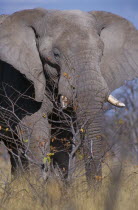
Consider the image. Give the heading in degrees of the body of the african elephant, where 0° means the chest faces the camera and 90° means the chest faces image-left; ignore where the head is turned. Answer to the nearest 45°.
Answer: approximately 315°
